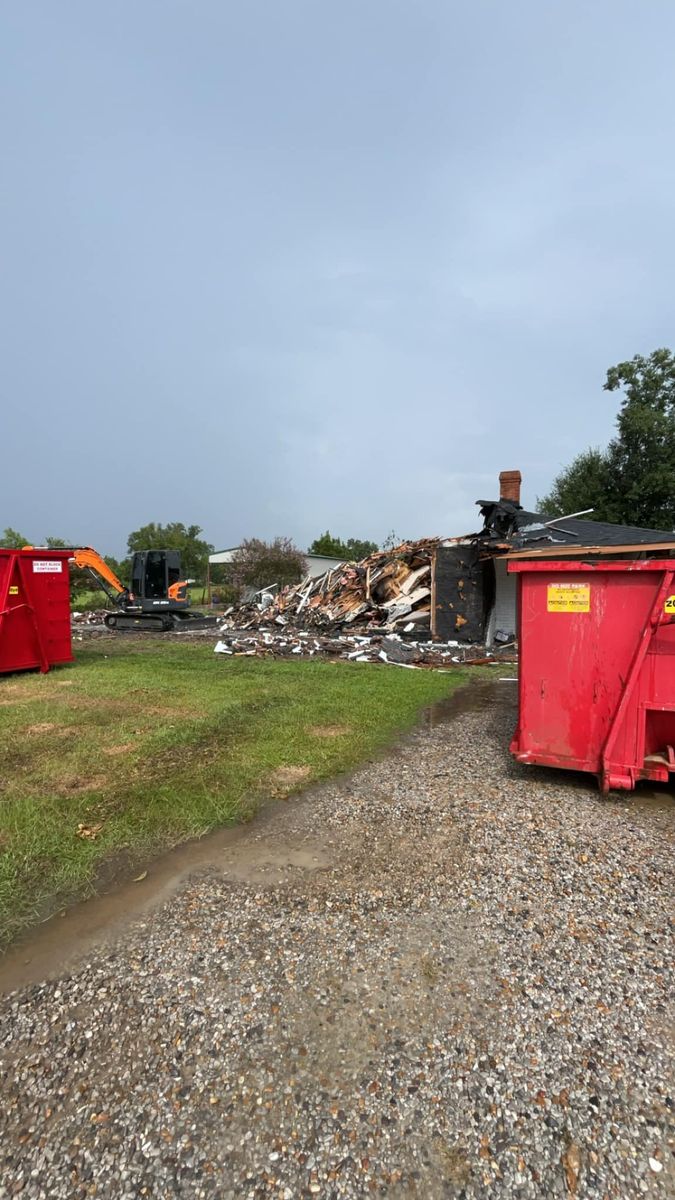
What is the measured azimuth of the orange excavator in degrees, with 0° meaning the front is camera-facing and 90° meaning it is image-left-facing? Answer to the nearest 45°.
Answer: approximately 90°

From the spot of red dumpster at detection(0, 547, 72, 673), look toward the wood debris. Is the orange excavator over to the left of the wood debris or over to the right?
left

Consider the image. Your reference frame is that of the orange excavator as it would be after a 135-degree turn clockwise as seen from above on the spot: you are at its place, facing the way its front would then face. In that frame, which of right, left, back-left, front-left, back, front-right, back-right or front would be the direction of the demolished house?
right

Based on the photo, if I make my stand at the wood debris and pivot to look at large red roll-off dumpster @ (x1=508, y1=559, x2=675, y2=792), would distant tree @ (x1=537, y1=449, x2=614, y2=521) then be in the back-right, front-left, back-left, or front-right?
back-left

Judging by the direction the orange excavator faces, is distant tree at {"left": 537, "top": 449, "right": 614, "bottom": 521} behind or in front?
behind

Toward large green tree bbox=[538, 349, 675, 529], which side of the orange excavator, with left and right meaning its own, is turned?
back

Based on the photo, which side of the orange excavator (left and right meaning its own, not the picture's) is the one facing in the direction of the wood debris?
back

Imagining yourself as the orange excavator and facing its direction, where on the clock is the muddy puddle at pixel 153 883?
The muddy puddle is roughly at 9 o'clock from the orange excavator.

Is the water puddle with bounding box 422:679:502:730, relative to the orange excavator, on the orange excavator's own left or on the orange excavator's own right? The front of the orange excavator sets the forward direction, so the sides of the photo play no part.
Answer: on the orange excavator's own left

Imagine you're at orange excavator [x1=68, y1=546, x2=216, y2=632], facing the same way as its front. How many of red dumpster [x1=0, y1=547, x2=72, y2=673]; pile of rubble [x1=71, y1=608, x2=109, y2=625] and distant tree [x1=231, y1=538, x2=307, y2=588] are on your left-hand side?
1
